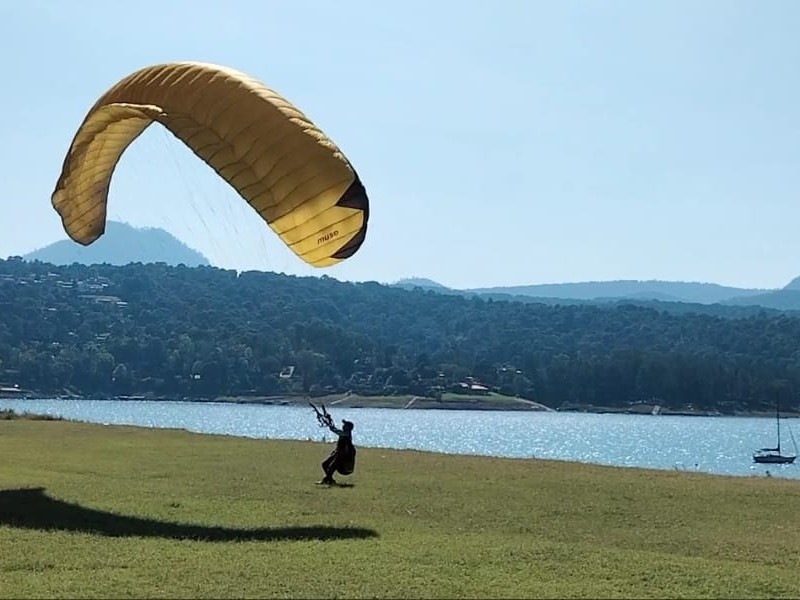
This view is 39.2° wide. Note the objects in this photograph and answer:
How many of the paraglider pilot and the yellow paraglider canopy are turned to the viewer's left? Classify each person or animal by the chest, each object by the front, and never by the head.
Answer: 1

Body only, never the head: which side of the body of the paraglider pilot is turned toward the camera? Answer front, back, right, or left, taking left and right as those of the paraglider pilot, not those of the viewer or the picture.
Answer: left
